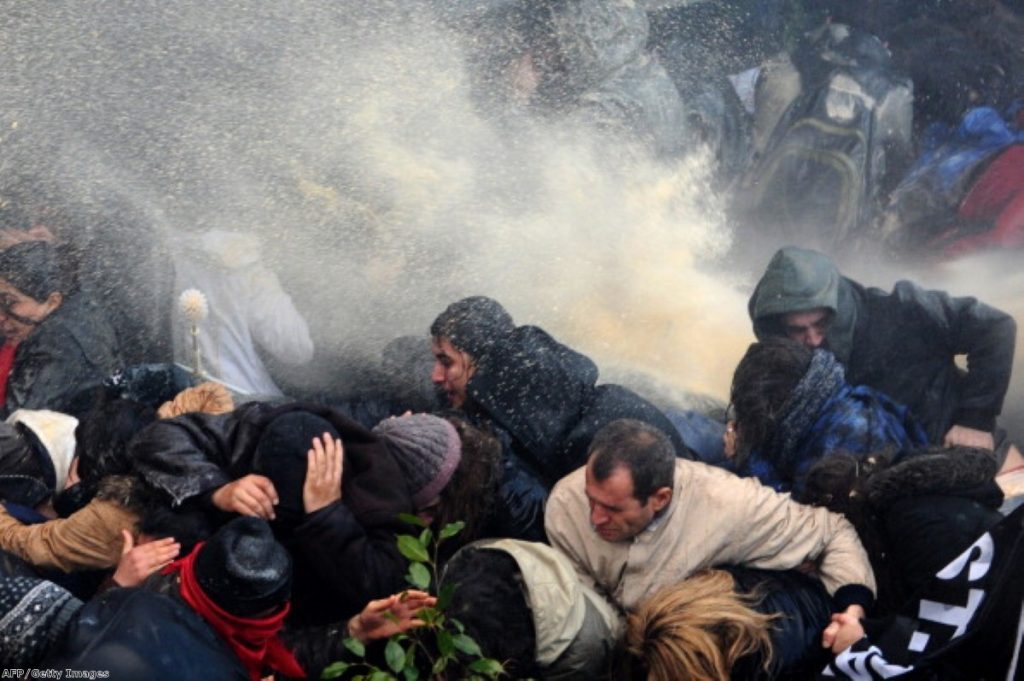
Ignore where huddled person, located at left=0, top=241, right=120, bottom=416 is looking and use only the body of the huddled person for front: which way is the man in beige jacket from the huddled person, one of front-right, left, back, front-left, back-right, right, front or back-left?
left

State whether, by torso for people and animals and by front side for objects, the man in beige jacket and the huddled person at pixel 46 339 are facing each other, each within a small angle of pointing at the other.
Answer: no

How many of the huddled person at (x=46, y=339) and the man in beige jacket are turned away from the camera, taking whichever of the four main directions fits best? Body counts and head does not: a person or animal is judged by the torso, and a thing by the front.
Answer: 0

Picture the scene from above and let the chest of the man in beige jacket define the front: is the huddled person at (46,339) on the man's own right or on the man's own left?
on the man's own right

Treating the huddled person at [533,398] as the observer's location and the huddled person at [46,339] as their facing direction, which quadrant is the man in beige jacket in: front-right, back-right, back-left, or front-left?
back-left

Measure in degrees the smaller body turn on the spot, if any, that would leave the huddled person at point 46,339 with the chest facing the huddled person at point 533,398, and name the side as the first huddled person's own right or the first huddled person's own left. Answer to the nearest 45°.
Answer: approximately 90° to the first huddled person's own left

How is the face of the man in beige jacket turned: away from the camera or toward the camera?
toward the camera

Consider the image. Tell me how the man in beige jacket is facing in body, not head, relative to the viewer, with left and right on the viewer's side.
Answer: facing the viewer and to the left of the viewer

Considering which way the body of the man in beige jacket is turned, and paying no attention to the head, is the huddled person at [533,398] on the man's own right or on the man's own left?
on the man's own right
